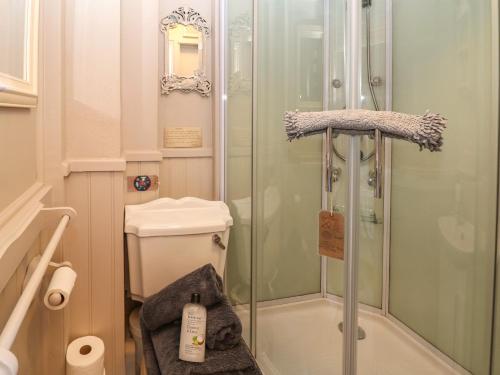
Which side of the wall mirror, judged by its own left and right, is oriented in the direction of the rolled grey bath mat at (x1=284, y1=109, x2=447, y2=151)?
front

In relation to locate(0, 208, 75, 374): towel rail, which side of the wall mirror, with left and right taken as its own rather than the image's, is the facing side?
front

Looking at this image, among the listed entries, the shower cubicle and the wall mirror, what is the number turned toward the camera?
2

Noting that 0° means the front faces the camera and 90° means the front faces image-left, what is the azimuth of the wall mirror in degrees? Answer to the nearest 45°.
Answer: approximately 0°

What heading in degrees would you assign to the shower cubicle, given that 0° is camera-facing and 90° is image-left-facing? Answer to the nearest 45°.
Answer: approximately 0°

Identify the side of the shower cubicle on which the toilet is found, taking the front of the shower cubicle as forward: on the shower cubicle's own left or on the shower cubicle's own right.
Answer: on the shower cubicle's own right

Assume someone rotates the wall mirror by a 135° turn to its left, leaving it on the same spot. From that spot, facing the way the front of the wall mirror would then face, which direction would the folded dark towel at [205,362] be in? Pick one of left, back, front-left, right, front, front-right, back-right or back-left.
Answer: back-right

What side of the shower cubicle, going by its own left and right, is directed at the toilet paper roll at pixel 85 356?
right
